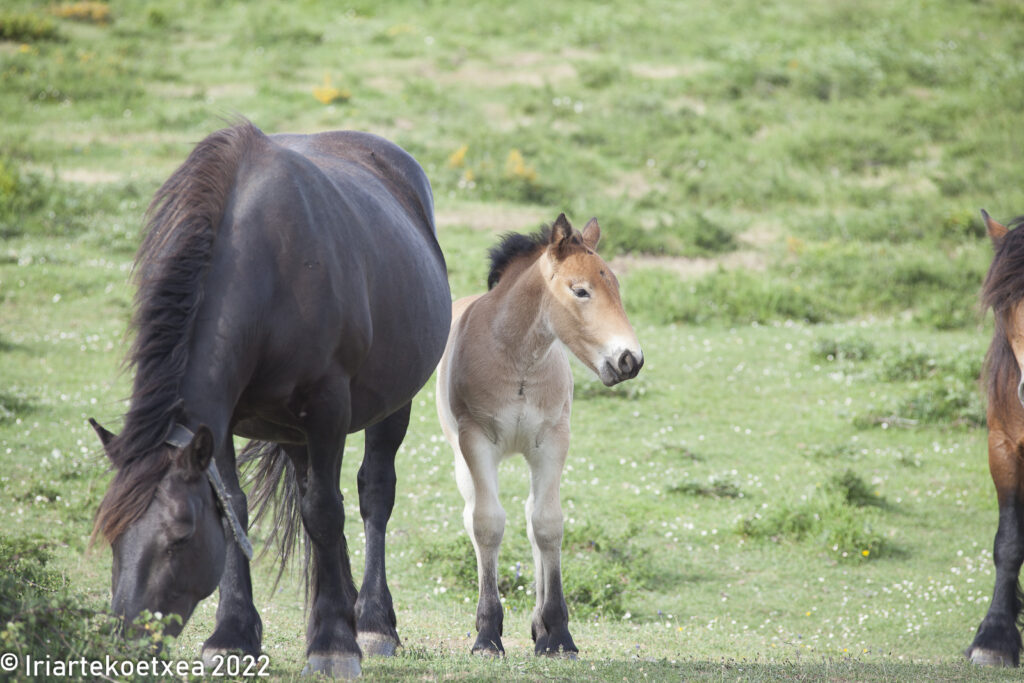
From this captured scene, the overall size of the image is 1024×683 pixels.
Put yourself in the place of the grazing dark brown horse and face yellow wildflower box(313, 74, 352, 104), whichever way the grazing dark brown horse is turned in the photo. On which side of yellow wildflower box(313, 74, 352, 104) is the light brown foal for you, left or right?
right

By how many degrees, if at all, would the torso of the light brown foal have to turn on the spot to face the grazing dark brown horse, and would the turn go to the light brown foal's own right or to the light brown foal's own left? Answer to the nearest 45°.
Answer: approximately 45° to the light brown foal's own right

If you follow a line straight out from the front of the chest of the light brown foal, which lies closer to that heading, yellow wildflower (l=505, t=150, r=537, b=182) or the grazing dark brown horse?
the grazing dark brown horse

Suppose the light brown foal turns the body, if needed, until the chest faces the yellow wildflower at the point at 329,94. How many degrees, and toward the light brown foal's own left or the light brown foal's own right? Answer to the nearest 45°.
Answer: approximately 180°

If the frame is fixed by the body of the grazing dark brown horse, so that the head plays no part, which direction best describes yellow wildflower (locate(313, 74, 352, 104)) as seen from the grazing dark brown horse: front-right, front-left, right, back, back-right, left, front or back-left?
back-right

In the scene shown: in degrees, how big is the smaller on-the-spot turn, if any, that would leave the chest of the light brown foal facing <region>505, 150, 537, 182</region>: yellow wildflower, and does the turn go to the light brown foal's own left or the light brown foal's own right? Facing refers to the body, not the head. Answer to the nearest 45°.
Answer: approximately 180°
